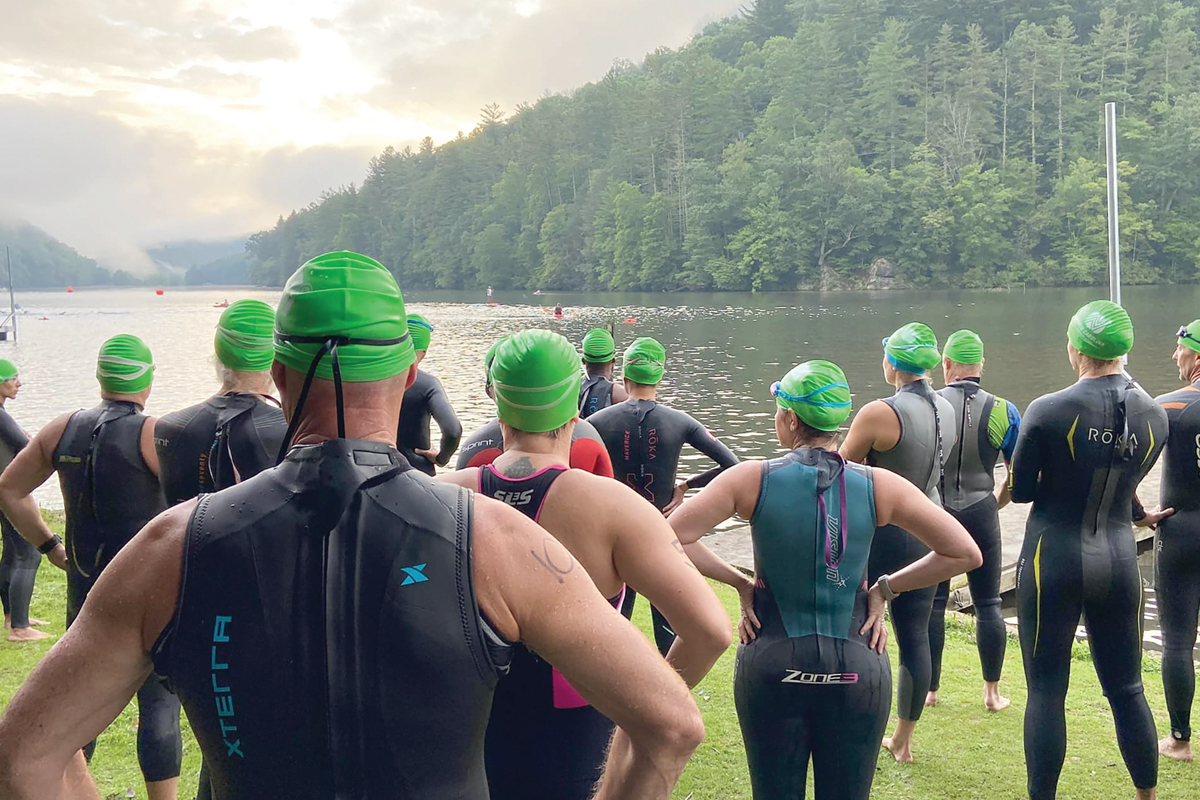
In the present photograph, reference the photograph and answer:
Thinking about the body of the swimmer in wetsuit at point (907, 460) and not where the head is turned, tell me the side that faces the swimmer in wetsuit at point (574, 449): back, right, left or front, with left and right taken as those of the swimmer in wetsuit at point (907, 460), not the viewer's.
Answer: left

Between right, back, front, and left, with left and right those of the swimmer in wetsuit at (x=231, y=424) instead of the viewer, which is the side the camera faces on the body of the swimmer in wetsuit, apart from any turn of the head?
back

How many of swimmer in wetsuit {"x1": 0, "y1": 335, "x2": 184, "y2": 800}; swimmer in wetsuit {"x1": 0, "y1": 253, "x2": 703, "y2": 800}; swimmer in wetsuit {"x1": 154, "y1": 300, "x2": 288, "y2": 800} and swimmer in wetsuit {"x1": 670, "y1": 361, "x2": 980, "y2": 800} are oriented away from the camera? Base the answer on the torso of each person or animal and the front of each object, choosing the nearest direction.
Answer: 4

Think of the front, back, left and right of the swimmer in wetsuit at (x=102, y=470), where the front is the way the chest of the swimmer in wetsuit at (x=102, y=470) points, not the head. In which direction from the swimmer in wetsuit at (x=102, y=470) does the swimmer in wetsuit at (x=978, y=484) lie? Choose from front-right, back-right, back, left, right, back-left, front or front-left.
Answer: right

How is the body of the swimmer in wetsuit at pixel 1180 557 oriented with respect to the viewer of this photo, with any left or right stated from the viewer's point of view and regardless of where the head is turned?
facing away from the viewer and to the left of the viewer

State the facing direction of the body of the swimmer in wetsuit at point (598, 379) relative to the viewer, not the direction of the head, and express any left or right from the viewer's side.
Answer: facing away from the viewer

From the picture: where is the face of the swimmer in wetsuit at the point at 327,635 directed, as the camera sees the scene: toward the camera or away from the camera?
away from the camera

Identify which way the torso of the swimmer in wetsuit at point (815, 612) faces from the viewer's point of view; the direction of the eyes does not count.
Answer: away from the camera

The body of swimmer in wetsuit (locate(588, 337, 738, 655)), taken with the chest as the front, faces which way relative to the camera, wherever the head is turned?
away from the camera

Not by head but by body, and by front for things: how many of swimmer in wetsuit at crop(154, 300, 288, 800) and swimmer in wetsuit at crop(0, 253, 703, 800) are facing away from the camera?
2

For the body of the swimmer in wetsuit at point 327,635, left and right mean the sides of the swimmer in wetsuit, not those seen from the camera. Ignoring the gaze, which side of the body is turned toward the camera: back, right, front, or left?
back

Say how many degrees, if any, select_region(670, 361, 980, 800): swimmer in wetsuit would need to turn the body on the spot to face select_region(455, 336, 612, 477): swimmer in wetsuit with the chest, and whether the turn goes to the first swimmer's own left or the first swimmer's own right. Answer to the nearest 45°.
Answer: approximately 90° to the first swimmer's own left

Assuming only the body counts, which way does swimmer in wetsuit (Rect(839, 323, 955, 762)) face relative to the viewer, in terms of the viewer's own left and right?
facing away from the viewer and to the left of the viewer

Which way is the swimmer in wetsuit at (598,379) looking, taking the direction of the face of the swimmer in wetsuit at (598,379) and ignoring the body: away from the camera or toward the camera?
away from the camera

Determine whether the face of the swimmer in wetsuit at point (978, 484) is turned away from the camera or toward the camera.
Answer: away from the camera

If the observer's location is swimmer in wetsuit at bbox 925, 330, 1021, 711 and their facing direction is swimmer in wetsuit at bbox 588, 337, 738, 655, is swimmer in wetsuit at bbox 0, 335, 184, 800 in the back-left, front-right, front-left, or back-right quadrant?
front-left

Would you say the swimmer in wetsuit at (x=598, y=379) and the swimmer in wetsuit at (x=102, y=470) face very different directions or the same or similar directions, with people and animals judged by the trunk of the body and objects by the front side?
same or similar directions

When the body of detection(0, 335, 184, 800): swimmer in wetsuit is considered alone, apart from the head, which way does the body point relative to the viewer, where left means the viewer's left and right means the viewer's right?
facing away from the viewer

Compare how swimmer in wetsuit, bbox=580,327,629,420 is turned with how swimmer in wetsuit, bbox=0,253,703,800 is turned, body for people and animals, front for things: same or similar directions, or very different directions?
same or similar directions
